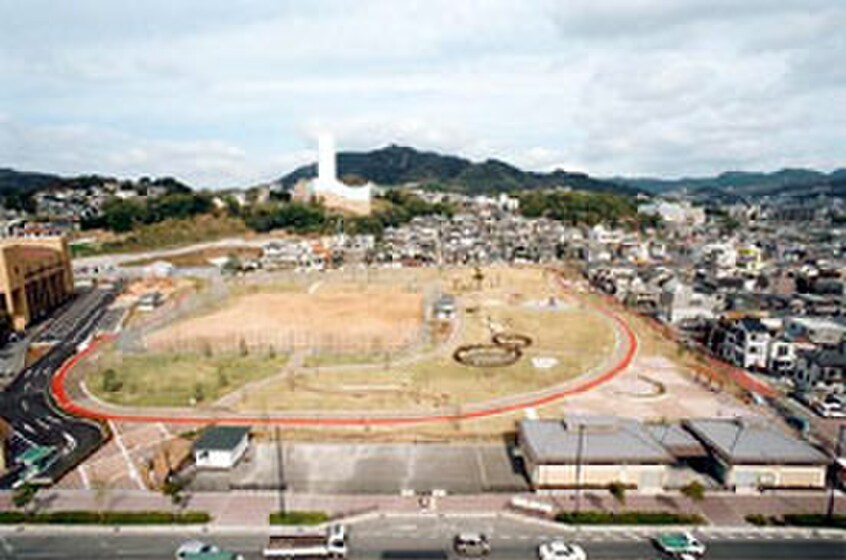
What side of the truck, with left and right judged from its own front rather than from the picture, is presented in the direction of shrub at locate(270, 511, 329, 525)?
left

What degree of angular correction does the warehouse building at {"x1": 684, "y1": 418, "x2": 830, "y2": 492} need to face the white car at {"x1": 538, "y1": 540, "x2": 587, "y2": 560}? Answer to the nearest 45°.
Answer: approximately 45° to its right

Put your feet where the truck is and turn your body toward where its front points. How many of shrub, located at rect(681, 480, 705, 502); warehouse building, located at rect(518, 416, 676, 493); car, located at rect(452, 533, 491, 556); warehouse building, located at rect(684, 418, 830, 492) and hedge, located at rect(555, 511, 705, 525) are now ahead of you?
5

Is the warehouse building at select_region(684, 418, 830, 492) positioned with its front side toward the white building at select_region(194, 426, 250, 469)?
no

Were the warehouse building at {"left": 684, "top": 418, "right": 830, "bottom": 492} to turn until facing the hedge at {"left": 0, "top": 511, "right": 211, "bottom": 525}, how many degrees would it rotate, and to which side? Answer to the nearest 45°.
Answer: approximately 45° to its right

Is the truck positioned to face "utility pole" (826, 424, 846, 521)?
yes

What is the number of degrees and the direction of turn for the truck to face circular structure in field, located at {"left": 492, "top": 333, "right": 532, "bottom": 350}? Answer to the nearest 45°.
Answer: approximately 45° to its left

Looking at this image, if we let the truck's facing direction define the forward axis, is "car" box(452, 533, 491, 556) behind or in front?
in front

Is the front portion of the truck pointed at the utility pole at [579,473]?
yes

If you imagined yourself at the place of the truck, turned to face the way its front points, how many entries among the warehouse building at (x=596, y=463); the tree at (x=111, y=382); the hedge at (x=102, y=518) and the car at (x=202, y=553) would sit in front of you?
1

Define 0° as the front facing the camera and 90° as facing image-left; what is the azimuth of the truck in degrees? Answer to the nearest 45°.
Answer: approximately 270°

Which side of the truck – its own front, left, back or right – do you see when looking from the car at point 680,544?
front

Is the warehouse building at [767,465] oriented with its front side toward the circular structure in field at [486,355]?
no

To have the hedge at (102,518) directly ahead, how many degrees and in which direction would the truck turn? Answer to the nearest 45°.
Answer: approximately 135° to its left

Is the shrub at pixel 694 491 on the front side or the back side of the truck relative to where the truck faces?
on the front side

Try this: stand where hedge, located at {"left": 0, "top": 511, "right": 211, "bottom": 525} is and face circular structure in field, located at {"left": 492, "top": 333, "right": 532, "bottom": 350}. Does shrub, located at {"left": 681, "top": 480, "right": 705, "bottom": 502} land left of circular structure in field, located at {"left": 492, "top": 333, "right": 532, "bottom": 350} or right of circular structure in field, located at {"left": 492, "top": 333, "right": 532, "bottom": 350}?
right

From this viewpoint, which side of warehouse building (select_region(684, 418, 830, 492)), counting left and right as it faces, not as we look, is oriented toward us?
front

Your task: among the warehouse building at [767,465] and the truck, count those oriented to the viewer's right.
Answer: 1

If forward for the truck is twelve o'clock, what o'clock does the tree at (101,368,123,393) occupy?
The tree is roughly at 8 o'clock from the truck.
